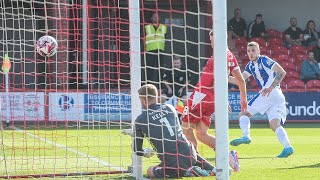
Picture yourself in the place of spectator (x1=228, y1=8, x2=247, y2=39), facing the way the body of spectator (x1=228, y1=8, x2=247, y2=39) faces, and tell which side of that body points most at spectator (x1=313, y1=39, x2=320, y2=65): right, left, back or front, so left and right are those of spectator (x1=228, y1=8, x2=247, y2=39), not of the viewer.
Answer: left

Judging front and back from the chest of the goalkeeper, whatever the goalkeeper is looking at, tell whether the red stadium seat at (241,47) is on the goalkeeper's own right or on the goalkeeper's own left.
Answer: on the goalkeeper's own right

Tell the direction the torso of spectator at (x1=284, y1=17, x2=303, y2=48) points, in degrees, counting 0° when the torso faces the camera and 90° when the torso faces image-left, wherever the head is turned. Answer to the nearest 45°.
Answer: approximately 0°

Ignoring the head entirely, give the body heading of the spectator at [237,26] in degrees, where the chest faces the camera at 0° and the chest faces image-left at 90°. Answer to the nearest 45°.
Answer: approximately 0°

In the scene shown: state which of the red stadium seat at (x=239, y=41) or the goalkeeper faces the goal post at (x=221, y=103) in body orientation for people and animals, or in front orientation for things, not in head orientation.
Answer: the red stadium seat

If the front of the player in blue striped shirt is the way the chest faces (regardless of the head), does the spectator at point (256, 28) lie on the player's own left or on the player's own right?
on the player's own right

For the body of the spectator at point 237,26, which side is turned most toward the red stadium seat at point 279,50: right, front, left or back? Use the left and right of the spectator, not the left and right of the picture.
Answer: left

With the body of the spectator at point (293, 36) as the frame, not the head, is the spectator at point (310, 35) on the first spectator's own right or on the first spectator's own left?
on the first spectator's own left

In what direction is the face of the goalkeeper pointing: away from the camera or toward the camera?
away from the camera
